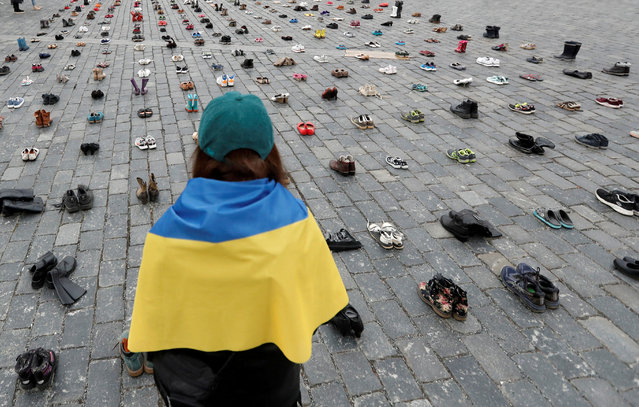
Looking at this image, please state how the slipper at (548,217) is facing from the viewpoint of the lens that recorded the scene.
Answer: facing the viewer and to the right of the viewer

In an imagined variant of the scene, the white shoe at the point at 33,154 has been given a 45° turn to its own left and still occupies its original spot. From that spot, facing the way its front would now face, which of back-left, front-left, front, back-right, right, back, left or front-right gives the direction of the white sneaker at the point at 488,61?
left

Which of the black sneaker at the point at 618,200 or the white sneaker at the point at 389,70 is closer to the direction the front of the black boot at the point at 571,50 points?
the white sneaker

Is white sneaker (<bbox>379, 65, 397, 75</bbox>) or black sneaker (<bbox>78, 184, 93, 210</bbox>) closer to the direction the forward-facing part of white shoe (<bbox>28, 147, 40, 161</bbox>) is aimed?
the black sneaker

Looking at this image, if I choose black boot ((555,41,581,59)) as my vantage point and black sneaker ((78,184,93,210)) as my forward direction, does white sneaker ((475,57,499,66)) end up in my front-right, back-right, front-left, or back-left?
front-right

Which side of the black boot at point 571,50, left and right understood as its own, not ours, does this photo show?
left

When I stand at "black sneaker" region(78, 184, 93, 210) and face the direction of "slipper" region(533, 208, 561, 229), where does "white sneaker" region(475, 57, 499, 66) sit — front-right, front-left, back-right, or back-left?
front-left

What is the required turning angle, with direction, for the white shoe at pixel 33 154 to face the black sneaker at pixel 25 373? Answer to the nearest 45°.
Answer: approximately 45° to its left

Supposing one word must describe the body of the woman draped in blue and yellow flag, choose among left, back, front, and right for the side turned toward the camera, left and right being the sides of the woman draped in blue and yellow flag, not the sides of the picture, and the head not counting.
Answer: back

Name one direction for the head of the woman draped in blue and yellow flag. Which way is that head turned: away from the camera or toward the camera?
away from the camera

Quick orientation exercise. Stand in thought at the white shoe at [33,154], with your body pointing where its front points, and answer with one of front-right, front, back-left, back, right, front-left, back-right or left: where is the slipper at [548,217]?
left

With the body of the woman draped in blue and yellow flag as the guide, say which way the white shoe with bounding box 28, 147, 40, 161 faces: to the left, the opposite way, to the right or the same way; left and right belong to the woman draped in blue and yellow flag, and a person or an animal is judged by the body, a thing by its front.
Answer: the opposite way

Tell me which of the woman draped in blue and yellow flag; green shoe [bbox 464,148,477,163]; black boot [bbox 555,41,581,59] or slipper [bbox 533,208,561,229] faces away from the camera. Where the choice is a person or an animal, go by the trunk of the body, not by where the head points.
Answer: the woman draped in blue and yellow flag

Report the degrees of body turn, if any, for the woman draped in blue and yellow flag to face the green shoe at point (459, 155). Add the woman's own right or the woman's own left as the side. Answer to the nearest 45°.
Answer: approximately 45° to the woman's own right
